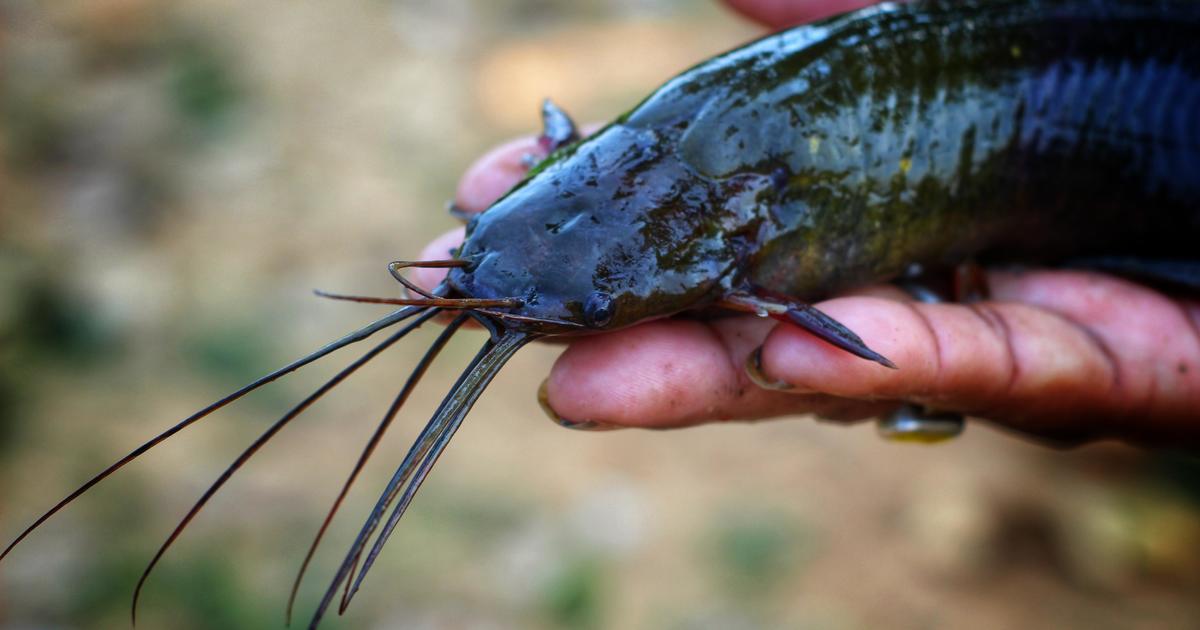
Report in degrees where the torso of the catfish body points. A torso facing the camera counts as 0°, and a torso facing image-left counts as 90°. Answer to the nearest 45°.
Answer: approximately 90°
